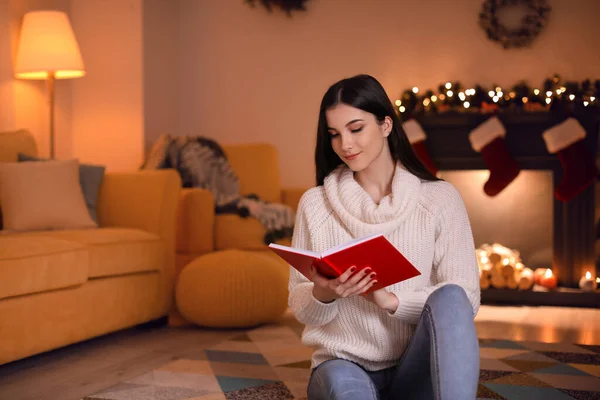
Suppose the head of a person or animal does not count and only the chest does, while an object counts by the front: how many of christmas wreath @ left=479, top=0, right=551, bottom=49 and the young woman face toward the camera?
2

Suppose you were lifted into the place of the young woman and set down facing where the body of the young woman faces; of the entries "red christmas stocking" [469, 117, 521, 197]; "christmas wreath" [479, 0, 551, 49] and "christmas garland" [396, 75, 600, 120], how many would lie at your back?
3

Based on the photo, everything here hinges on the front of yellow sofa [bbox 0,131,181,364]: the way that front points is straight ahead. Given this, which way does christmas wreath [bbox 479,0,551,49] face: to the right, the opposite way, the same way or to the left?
to the right

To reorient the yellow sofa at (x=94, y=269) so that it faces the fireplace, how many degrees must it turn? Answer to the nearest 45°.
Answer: approximately 45° to its left

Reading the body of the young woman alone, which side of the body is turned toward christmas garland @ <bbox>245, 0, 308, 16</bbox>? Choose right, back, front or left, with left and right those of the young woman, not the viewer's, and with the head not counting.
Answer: back

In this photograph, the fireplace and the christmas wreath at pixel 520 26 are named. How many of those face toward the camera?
2

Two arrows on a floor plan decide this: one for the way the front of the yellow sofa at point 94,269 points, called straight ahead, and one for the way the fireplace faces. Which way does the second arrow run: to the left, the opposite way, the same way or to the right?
to the right
